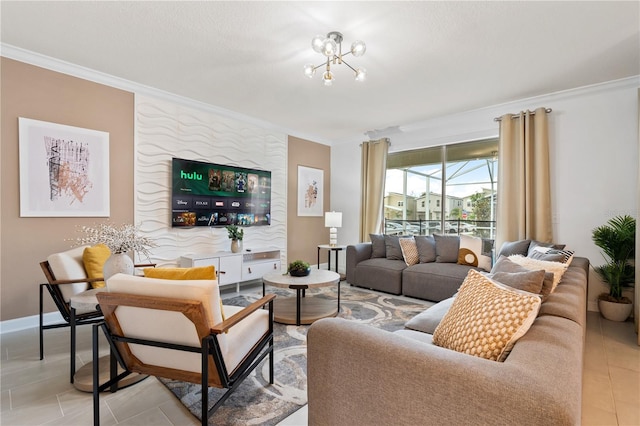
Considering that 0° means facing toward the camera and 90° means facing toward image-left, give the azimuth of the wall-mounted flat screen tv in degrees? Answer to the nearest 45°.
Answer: approximately 315°

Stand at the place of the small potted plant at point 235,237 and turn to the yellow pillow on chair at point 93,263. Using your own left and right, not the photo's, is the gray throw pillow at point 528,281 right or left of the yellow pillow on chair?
left

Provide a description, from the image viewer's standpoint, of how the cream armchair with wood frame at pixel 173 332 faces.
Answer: facing away from the viewer and to the right of the viewer

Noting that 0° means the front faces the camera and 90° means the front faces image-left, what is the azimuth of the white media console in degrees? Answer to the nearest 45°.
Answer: approximately 315°

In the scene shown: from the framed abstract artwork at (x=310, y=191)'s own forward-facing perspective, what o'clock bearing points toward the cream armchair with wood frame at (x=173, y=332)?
The cream armchair with wood frame is roughly at 2 o'clock from the framed abstract artwork.

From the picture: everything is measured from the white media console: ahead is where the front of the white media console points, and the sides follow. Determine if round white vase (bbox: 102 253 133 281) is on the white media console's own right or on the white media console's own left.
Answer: on the white media console's own right
